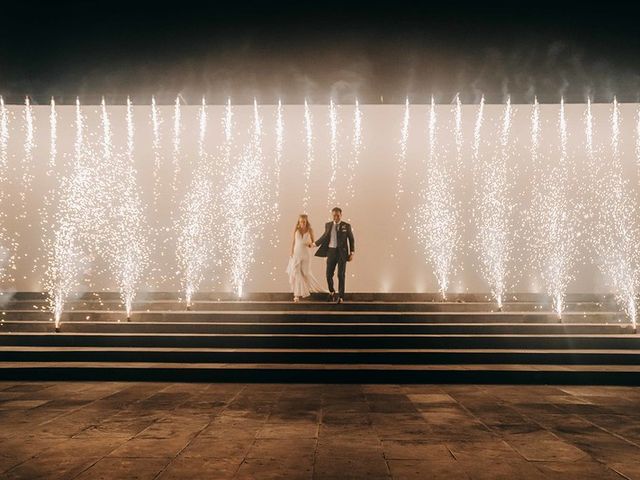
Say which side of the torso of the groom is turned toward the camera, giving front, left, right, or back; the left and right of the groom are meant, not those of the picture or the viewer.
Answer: front

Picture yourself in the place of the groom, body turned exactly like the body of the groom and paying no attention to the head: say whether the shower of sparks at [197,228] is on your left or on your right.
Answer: on your right

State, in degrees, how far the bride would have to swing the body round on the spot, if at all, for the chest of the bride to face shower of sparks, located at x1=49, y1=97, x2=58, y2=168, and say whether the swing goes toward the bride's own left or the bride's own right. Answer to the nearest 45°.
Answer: approximately 90° to the bride's own right

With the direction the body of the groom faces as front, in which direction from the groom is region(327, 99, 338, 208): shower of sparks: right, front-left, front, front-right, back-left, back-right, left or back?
back

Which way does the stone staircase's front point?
toward the camera

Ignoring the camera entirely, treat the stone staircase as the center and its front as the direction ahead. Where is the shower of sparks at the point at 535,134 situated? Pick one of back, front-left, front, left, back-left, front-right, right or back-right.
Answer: back-left

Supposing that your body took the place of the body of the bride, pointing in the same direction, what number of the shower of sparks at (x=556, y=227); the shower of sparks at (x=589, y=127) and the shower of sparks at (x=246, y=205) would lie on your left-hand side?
2

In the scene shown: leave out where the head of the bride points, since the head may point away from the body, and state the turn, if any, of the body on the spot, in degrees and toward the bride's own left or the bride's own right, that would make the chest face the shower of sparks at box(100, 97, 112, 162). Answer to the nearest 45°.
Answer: approximately 90° to the bride's own right

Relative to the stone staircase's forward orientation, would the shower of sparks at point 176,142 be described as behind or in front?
behind

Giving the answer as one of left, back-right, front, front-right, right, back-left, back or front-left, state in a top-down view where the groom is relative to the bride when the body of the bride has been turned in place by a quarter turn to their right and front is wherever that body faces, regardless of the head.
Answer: back-left

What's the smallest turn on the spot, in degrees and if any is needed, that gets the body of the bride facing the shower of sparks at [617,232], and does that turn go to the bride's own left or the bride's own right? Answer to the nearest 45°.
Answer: approximately 90° to the bride's own left

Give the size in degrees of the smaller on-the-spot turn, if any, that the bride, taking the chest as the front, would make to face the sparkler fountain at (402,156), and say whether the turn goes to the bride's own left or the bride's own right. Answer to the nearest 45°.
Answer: approximately 135° to the bride's own left

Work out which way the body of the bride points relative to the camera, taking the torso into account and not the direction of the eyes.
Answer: toward the camera

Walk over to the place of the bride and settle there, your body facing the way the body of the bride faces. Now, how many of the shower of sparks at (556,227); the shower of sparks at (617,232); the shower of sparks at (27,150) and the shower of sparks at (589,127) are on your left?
3
